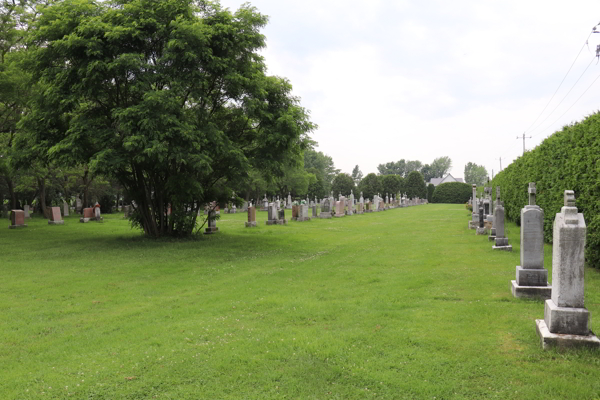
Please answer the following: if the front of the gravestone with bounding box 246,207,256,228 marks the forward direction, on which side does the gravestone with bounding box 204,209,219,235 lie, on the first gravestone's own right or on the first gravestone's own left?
on the first gravestone's own right

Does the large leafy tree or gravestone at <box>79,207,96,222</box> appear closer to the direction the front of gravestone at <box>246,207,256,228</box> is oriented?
the large leafy tree

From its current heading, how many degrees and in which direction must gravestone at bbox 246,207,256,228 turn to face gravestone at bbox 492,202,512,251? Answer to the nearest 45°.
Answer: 0° — it already faces it

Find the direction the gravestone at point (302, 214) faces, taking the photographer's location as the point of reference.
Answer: facing the viewer and to the right of the viewer
